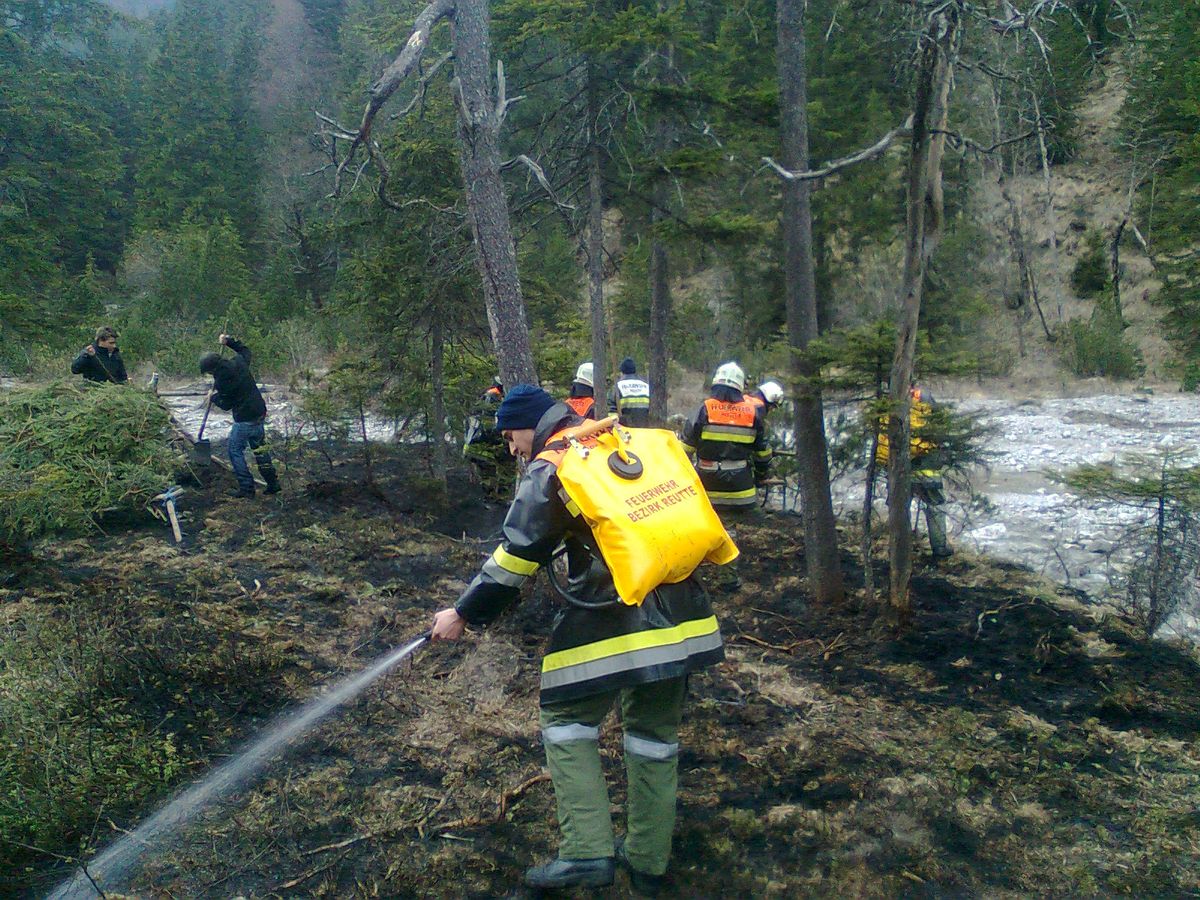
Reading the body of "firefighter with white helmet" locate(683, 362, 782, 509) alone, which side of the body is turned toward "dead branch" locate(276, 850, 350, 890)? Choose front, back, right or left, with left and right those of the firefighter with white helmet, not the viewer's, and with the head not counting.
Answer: back

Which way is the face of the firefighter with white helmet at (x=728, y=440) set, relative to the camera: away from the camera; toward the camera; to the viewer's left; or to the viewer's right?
away from the camera

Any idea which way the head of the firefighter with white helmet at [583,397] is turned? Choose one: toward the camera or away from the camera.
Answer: away from the camera

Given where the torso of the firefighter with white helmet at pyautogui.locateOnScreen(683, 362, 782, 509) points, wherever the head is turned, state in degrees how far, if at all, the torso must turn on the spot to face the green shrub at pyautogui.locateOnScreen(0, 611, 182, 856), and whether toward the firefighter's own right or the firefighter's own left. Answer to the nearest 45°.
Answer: approximately 135° to the firefighter's own left

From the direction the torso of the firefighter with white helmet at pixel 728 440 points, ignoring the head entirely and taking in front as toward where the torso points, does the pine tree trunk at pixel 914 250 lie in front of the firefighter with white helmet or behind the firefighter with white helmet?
behind

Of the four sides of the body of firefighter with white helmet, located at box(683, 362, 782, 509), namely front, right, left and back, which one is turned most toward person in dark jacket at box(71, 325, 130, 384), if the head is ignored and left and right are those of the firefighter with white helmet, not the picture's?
left

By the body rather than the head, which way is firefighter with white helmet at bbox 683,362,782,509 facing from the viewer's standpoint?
away from the camera

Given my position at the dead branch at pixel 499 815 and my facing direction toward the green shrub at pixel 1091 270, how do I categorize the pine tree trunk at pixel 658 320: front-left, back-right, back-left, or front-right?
front-left

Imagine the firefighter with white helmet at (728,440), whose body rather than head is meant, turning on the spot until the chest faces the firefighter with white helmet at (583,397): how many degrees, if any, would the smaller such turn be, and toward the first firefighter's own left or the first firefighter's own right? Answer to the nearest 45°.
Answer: approximately 45° to the first firefighter's own left

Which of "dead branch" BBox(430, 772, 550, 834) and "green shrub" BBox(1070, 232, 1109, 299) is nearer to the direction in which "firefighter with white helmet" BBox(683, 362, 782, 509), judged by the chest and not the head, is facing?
the green shrub

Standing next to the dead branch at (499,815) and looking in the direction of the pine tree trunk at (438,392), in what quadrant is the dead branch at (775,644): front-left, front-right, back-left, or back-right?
front-right
